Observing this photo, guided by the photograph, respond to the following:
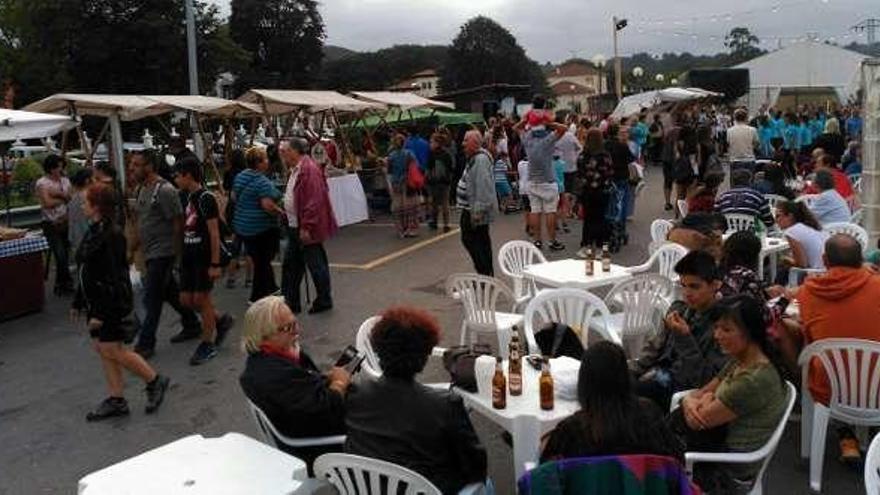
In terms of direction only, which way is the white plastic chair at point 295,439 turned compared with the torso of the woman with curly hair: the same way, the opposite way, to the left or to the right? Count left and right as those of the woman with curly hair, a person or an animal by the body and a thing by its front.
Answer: to the right

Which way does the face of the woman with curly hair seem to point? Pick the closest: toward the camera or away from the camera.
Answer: away from the camera

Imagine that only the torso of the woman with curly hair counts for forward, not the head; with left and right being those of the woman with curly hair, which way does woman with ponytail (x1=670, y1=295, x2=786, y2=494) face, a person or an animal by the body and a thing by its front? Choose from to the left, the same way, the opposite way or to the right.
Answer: to the left

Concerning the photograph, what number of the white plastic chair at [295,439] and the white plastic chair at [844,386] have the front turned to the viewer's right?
1

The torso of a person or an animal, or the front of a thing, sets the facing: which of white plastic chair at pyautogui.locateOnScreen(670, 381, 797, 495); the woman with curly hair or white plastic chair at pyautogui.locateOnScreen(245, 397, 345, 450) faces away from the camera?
the woman with curly hair

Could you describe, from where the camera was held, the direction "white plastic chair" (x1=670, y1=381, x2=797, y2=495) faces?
facing to the left of the viewer

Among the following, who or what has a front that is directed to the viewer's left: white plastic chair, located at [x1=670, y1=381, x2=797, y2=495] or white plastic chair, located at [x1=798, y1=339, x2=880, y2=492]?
white plastic chair, located at [x1=670, y1=381, x2=797, y2=495]

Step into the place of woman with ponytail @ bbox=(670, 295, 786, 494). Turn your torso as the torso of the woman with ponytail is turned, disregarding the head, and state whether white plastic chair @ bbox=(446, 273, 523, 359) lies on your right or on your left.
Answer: on your right

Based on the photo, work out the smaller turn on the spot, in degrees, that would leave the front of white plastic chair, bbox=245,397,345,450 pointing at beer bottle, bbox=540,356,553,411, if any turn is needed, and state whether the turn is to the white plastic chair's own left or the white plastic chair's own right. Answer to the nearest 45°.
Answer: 0° — it already faces it

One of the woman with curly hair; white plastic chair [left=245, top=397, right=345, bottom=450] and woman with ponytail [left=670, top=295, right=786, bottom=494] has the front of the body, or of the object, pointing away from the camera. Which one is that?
the woman with curly hair

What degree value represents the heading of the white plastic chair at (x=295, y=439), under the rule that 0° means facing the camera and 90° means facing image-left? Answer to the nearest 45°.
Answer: approximately 270°
